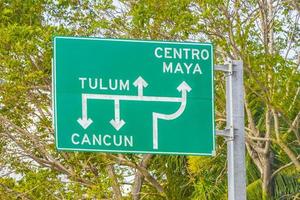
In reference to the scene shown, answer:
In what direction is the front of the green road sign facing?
toward the camera
